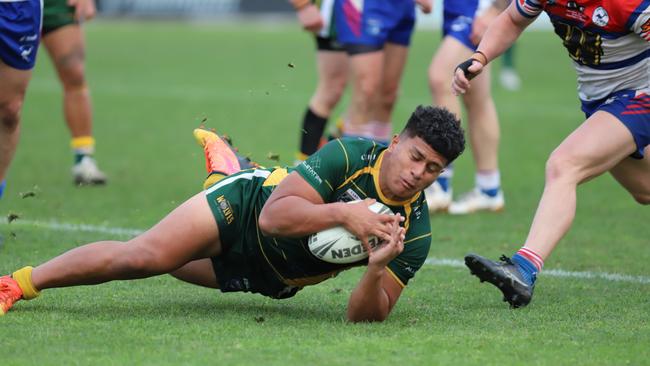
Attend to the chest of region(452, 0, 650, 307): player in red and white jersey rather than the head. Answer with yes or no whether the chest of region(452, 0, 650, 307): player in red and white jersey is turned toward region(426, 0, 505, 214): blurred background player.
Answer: no

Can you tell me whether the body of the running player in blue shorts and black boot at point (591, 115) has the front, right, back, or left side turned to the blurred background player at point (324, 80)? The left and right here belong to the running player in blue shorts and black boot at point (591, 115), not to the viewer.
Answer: right
